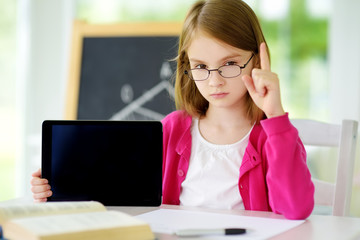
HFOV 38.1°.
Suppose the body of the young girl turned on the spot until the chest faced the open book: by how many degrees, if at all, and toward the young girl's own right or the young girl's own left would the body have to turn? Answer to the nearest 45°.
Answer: approximately 45° to the young girl's own right

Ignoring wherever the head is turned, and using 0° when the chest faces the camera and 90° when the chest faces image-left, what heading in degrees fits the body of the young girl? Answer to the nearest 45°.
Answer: approximately 0°
